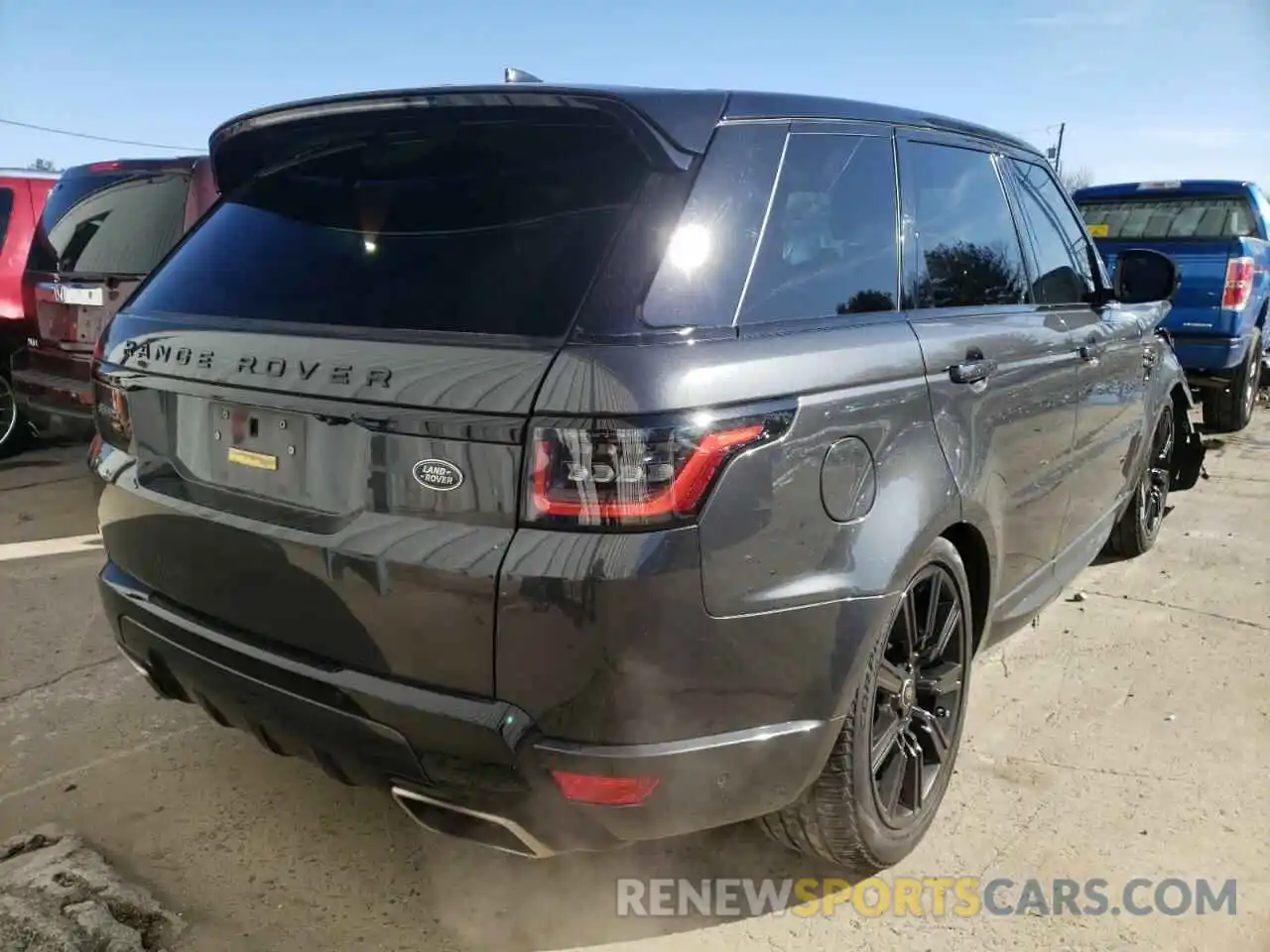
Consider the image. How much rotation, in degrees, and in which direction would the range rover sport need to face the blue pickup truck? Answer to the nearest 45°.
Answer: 0° — it already faces it

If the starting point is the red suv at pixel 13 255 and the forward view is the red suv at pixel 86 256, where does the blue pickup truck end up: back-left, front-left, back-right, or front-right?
front-left

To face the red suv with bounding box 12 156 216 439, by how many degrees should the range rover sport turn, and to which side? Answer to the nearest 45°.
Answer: approximately 90° to its left

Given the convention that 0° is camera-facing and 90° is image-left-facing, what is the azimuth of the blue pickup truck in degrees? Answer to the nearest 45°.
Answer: approximately 180°

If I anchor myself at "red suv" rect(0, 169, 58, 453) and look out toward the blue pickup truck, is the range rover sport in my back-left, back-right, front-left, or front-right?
front-right

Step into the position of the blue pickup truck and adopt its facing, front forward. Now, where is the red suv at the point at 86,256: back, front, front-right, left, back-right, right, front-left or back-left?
back-left

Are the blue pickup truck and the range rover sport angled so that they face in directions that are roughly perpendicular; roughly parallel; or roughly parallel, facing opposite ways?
roughly parallel

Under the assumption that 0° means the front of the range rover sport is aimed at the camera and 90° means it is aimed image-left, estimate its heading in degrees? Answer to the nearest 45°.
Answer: approximately 225°

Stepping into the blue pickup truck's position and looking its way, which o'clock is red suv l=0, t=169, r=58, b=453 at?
The red suv is roughly at 8 o'clock from the blue pickup truck.

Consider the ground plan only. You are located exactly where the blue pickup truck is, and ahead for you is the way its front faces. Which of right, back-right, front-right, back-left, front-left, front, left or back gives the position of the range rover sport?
back

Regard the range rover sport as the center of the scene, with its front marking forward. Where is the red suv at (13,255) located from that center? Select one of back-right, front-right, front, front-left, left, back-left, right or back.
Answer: left
